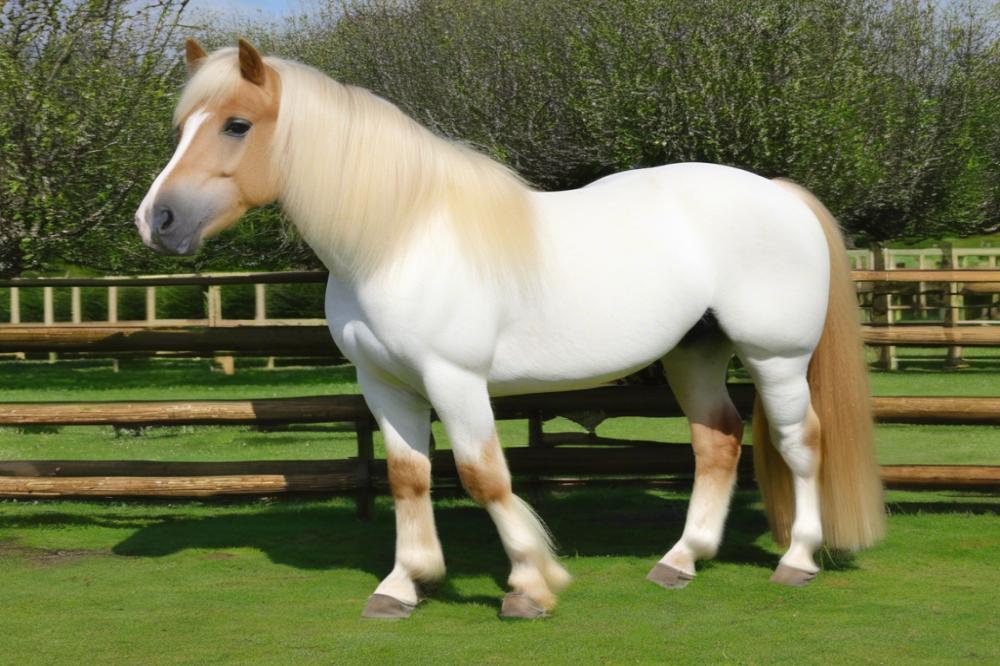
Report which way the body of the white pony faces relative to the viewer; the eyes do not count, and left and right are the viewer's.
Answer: facing to the left of the viewer
